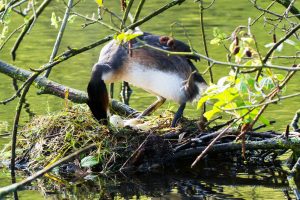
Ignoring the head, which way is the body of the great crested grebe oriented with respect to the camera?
to the viewer's left
